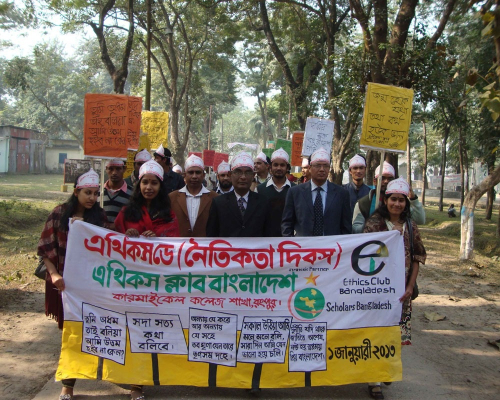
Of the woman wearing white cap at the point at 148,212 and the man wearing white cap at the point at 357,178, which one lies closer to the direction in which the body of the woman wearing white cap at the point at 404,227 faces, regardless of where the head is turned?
the woman wearing white cap

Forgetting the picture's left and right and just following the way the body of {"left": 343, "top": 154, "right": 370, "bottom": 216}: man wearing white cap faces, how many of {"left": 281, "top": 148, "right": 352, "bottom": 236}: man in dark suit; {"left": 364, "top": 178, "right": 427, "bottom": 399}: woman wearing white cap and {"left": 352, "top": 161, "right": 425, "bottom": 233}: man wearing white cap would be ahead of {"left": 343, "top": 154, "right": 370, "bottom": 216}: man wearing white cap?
3

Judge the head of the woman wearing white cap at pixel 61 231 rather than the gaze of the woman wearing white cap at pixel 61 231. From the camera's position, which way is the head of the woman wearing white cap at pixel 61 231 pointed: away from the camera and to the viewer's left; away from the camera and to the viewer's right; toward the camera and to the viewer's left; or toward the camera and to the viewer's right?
toward the camera and to the viewer's right

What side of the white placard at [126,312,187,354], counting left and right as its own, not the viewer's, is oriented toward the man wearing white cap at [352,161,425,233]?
left

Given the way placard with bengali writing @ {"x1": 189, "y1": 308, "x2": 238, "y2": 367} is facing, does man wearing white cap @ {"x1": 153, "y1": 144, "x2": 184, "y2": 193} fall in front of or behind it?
behind

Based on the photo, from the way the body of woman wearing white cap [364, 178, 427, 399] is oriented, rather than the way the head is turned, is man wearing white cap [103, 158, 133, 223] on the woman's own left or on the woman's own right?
on the woman's own right

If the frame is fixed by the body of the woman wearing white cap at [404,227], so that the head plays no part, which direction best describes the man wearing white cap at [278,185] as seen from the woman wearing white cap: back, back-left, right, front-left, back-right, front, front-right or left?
back-right
